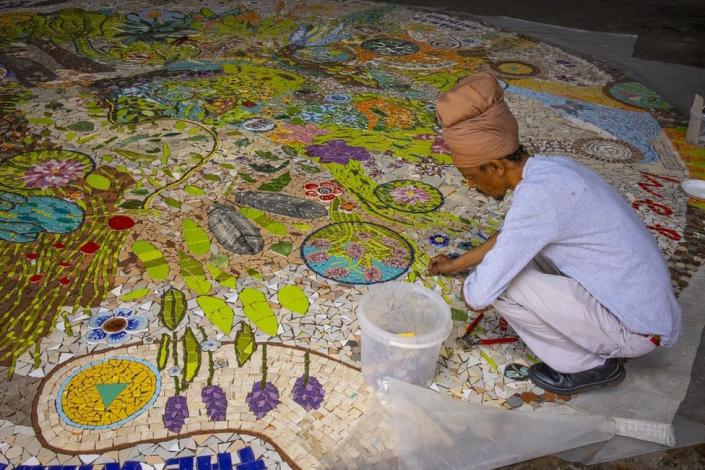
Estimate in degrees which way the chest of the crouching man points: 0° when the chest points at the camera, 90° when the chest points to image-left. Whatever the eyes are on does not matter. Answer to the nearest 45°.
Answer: approximately 90°

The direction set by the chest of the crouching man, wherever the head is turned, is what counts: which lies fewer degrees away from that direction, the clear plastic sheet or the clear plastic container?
the clear plastic container

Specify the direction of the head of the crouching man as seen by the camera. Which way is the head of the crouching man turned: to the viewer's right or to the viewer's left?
to the viewer's left

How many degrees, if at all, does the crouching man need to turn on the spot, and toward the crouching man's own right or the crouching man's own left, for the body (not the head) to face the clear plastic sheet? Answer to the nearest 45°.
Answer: approximately 45° to the crouching man's own left
